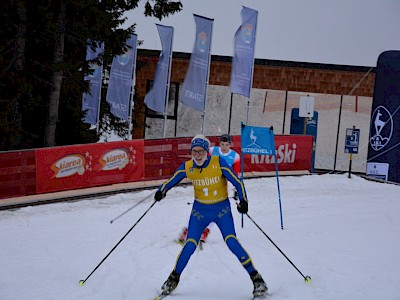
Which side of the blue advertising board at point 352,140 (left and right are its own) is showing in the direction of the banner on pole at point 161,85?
right

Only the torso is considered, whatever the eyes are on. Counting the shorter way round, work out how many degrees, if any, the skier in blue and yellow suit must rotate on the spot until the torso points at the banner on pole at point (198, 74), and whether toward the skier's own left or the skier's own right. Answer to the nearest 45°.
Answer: approximately 180°

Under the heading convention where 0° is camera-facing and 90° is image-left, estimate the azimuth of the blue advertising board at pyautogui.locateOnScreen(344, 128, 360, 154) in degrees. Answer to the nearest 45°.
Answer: approximately 0°

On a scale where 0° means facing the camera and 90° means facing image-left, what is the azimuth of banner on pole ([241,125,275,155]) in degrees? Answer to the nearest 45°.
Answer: approximately 0°

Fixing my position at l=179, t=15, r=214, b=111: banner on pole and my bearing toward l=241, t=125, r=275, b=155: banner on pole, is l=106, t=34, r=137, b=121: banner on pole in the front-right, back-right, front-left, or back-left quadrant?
back-right
